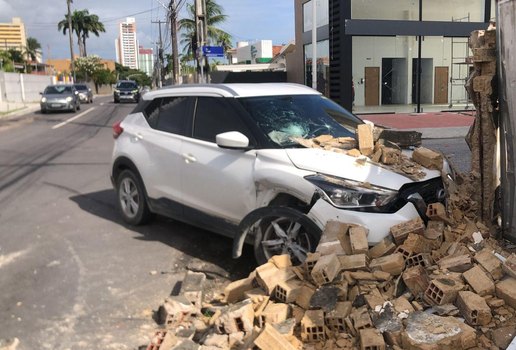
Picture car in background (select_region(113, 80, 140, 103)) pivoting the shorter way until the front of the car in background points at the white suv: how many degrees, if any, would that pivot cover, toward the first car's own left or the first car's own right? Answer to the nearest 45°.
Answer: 0° — it already faces it

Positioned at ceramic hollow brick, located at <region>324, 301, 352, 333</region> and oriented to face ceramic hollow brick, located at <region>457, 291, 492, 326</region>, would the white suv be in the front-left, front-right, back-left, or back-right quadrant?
back-left

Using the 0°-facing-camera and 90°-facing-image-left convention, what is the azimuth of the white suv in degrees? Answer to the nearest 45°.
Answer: approximately 315°

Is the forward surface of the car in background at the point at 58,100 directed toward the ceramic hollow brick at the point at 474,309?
yes

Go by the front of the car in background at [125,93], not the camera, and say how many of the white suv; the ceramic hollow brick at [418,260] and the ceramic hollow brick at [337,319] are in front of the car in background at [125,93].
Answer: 3

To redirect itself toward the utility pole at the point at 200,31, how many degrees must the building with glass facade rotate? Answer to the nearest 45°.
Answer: approximately 90° to its right

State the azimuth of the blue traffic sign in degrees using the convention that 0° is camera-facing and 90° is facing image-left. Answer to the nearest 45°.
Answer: approximately 0°
